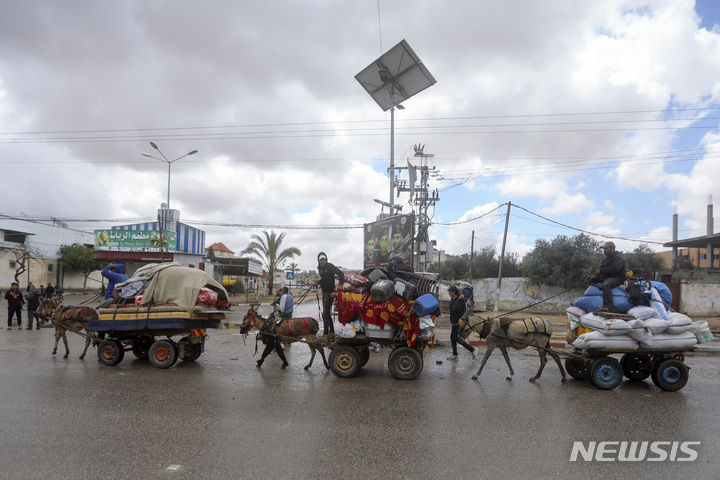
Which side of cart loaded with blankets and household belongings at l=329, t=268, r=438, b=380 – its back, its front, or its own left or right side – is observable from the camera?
left

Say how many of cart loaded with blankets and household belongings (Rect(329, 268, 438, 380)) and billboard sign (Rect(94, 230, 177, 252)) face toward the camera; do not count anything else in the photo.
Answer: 1

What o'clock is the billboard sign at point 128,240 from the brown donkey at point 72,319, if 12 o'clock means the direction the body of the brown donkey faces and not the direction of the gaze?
The billboard sign is roughly at 3 o'clock from the brown donkey.

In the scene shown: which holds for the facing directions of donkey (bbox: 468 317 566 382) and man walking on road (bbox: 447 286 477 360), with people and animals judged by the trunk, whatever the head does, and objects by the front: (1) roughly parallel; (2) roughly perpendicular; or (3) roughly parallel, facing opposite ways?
roughly parallel

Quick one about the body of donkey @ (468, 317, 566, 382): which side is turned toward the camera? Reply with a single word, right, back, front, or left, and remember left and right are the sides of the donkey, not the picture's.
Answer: left

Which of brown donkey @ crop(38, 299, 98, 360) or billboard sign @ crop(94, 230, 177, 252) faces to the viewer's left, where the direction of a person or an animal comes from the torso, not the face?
the brown donkey

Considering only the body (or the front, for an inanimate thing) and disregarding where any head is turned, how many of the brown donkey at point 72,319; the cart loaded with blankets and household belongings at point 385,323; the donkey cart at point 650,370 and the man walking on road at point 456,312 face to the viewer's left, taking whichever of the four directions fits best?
4

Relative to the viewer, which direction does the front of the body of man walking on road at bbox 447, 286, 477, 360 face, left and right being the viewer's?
facing to the left of the viewer

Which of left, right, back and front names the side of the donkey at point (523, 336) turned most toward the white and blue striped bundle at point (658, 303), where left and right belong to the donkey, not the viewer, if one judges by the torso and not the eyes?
back

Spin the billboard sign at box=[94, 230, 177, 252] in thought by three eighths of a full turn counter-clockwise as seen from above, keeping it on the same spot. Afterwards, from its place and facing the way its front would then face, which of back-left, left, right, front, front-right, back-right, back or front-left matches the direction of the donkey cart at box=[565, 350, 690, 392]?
back-right

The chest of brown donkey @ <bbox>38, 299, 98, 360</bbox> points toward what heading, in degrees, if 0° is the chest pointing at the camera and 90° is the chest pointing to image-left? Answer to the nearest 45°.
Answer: approximately 90°

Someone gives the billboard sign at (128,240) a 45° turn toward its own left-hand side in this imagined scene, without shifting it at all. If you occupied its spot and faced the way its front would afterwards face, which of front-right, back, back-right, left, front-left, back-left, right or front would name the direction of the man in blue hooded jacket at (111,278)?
front-right

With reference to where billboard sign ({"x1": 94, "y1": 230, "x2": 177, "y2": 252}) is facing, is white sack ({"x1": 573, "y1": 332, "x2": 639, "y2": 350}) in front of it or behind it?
in front
